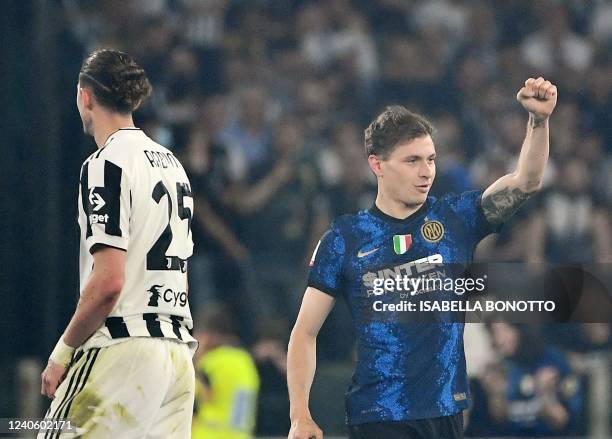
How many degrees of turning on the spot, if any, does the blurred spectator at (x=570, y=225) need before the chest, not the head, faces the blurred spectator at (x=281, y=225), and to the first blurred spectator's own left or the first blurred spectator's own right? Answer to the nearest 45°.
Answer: approximately 45° to the first blurred spectator's own right

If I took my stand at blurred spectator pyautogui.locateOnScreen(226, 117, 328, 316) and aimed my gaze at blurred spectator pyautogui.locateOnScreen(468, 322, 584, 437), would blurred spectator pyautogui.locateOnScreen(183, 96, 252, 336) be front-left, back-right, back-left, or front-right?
back-right

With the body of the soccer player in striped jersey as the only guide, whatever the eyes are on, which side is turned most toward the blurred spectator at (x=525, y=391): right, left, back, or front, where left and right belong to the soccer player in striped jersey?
right

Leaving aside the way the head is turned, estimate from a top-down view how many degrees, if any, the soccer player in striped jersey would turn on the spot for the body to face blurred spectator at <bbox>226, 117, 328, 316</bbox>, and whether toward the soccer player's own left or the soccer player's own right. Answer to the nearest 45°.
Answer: approximately 45° to the soccer player's own right

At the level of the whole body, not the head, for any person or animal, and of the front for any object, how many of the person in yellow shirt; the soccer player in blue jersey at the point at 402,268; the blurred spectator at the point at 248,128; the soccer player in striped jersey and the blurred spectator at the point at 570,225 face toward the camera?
3
